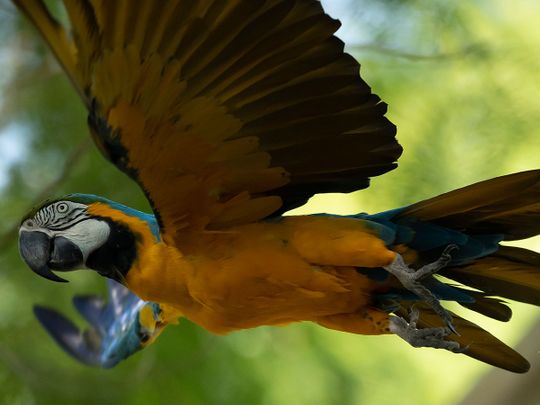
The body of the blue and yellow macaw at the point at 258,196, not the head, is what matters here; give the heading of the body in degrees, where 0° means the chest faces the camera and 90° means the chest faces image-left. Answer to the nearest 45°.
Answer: approximately 90°
